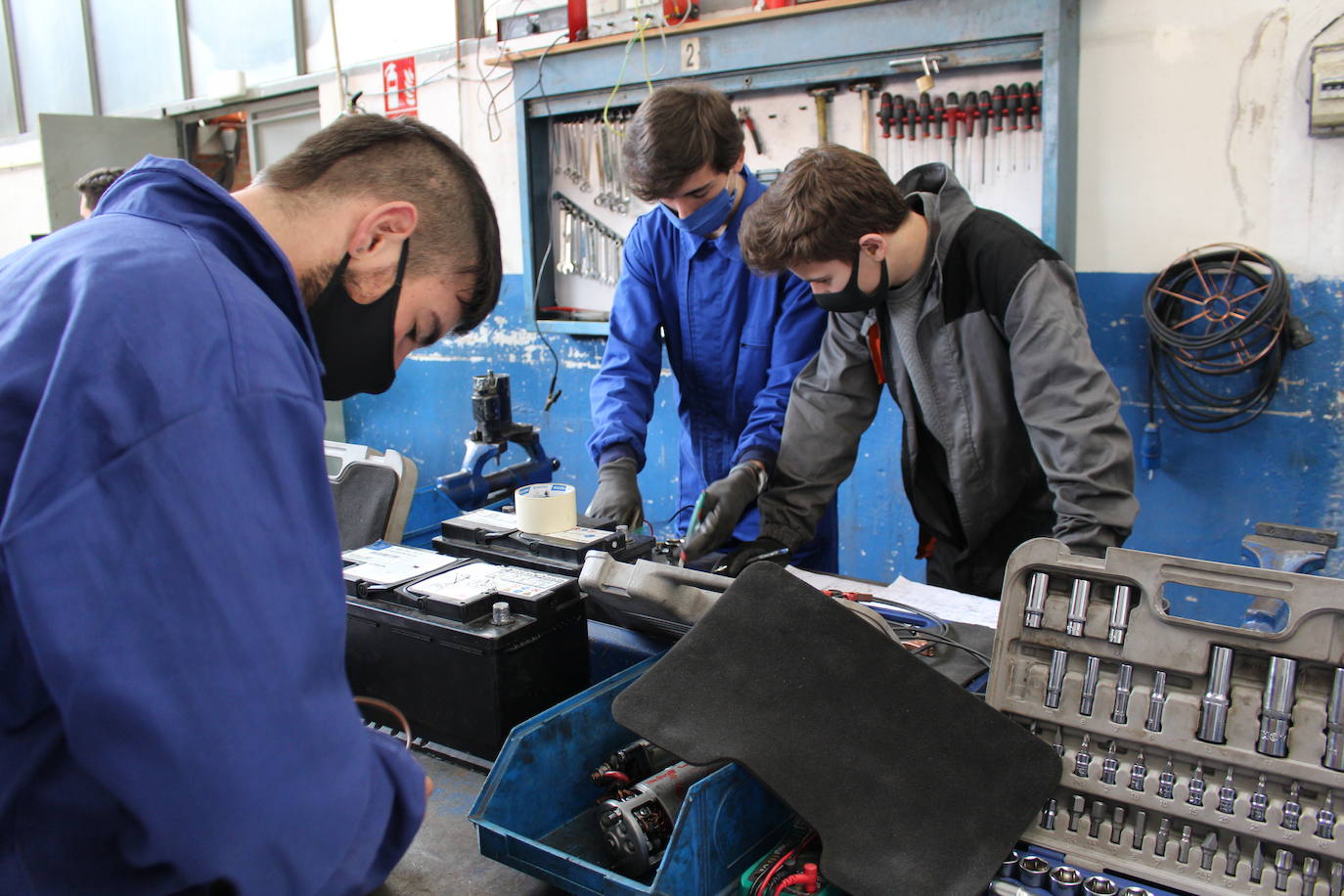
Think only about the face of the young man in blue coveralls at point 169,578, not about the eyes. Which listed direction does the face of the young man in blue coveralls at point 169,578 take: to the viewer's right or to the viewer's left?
to the viewer's right

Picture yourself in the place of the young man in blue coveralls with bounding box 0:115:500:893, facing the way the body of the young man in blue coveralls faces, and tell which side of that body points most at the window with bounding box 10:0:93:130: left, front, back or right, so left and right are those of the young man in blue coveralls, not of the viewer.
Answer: left

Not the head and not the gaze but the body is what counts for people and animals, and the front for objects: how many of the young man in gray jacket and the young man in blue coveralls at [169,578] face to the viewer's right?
1

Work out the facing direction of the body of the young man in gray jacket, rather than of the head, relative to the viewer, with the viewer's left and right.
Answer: facing the viewer and to the left of the viewer

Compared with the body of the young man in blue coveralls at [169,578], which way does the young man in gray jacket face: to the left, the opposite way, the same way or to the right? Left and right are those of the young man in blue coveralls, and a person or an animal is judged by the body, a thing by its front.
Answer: the opposite way

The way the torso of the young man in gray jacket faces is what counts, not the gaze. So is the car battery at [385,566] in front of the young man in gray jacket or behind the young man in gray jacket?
in front

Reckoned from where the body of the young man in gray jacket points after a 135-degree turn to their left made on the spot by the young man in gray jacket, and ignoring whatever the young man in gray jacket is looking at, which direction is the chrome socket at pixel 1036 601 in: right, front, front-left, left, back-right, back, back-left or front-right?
right

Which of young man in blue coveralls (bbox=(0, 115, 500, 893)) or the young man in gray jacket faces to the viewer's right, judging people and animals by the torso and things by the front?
the young man in blue coveralls

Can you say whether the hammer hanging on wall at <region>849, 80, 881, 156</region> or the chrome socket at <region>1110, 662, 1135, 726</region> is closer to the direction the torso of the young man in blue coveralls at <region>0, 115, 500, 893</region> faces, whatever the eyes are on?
the chrome socket

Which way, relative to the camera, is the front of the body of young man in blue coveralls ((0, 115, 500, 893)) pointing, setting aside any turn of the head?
to the viewer's right
